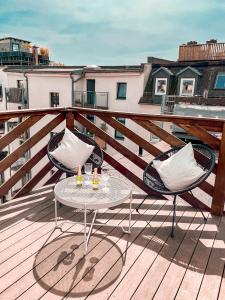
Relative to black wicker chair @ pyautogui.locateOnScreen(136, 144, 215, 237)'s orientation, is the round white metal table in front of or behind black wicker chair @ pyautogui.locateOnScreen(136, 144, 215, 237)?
in front

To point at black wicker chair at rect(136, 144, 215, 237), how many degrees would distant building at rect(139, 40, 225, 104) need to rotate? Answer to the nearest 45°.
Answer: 0° — it already faces it

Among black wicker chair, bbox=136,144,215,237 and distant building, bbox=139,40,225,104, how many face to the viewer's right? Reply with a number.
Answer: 0

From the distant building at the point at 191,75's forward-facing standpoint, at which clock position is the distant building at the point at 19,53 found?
the distant building at the point at 19,53 is roughly at 4 o'clock from the distant building at the point at 191,75.

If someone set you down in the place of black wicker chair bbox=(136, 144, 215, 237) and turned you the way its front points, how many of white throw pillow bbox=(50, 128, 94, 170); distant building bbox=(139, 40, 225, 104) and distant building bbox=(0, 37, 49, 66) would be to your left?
0

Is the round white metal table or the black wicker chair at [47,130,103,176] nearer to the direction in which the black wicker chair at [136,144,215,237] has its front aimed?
the round white metal table

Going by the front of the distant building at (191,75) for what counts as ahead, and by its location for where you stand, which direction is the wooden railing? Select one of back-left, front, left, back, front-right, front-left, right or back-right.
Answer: front

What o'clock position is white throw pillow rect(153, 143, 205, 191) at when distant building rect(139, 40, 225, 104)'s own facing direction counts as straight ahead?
The white throw pillow is roughly at 12 o'clock from the distant building.

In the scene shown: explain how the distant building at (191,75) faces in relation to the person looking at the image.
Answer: facing the viewer

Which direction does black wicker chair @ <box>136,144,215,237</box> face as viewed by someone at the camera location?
facing the viewer and to the left of the viewer

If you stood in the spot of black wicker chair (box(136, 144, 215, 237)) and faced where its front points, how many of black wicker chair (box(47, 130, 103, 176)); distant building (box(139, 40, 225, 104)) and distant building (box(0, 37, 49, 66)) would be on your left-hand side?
0

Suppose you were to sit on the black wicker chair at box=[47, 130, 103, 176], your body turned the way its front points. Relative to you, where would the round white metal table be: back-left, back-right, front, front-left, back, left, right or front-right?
front-right

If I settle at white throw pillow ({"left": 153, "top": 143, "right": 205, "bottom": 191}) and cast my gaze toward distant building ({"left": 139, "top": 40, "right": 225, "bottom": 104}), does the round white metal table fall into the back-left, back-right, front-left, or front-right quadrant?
back-left

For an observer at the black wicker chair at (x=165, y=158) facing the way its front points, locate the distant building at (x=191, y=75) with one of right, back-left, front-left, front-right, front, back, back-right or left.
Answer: back-right

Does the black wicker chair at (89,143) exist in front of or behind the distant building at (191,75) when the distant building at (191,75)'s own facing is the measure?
in front

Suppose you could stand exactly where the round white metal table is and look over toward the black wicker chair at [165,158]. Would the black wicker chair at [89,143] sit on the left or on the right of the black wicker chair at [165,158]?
left

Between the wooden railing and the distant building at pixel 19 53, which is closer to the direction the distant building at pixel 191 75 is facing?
the wooden railing
